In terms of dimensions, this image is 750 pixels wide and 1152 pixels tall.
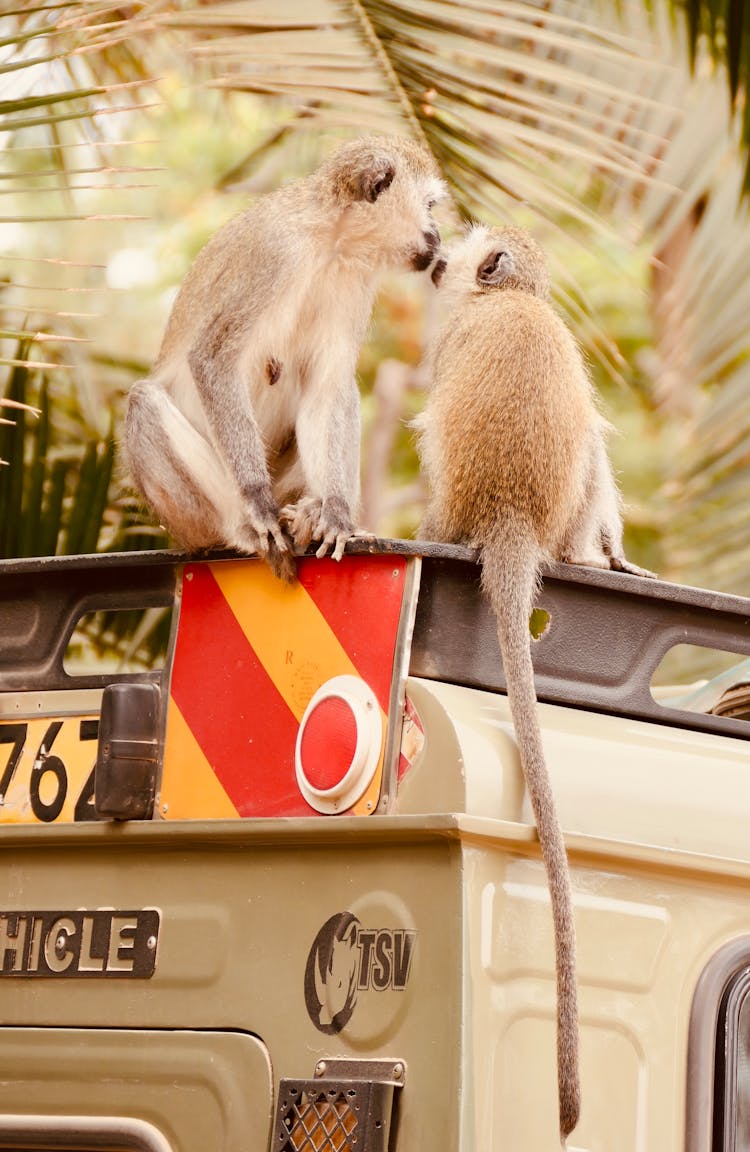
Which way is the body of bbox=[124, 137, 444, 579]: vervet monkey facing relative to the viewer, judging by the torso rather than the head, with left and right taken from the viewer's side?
facing the viewer and to the right of the viewer

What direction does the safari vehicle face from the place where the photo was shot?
facing away from the viewer and to the right of the viewer

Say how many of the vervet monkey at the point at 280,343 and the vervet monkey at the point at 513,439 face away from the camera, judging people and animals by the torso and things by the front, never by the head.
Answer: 1

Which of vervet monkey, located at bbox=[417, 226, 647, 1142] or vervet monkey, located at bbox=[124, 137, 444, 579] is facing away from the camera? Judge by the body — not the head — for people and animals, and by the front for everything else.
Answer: vervet monkey, located at bbox=[417, 226, 647, 1142]

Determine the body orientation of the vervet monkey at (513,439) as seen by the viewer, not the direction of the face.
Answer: away from the camera
